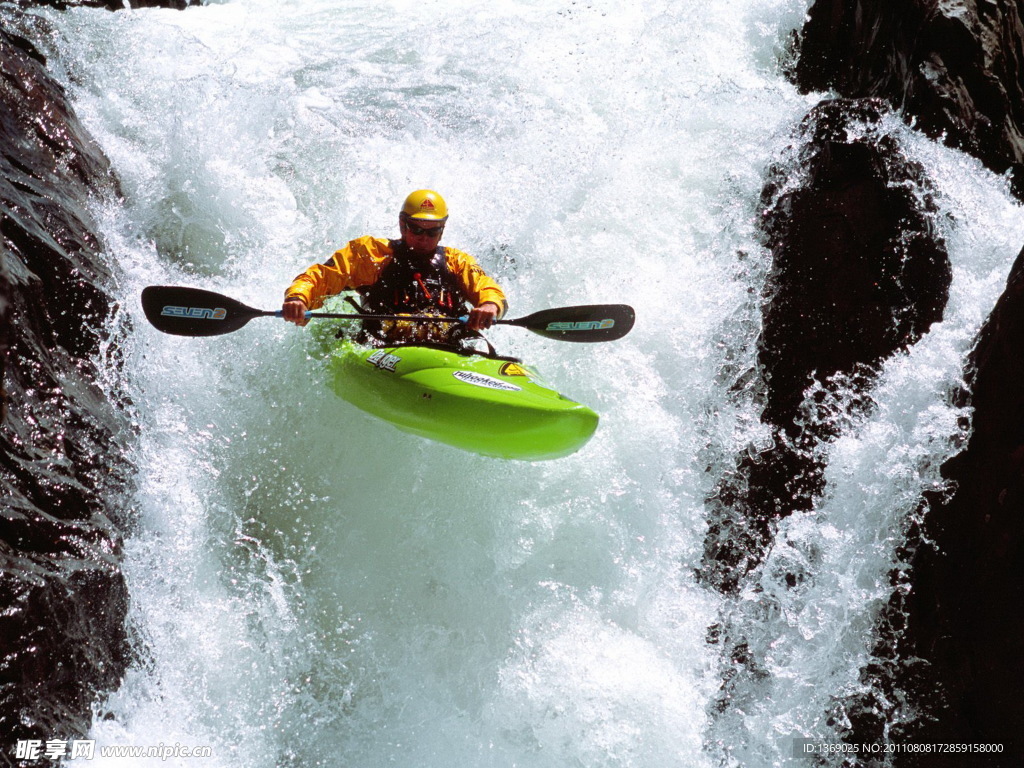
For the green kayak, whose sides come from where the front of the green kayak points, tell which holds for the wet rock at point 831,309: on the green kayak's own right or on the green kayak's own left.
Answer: on the green kayak's own left

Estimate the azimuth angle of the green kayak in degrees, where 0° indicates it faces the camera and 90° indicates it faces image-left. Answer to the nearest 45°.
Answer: approximately 315°
